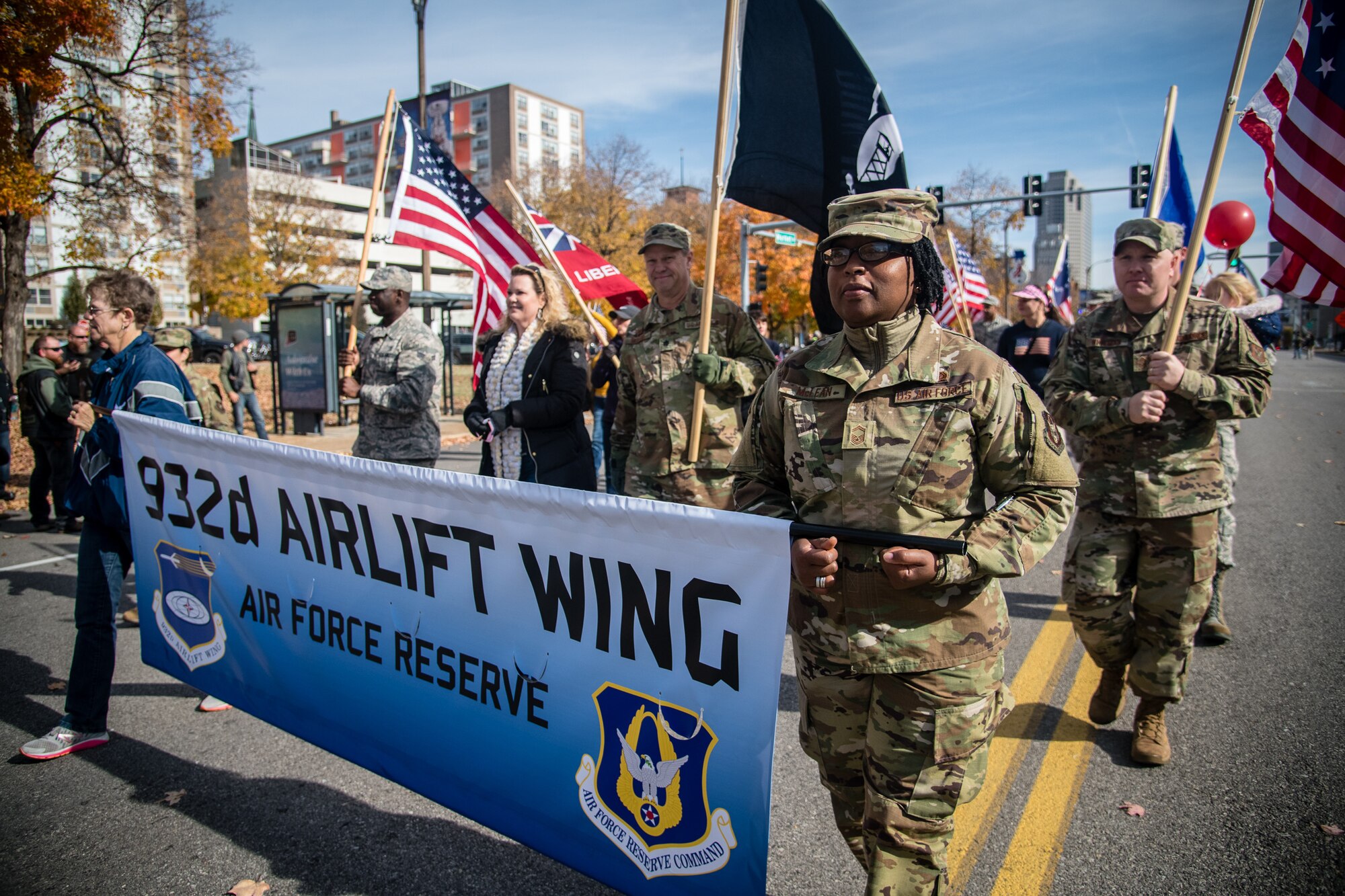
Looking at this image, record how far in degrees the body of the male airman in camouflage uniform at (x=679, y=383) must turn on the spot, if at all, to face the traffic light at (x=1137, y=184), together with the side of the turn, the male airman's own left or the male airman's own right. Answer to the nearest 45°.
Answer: approximately 180°

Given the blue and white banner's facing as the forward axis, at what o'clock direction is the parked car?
The parked car is roughly at 4 o'clock from the blue and white banner.

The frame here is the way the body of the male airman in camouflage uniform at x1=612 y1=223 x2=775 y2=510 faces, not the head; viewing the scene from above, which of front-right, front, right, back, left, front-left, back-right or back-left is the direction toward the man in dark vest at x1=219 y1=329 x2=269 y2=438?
right

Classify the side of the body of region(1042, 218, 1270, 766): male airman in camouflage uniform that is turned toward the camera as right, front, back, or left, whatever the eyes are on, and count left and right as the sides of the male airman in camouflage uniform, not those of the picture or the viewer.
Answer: front

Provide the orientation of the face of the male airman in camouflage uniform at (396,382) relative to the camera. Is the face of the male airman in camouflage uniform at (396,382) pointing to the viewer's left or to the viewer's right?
to the viewer's left

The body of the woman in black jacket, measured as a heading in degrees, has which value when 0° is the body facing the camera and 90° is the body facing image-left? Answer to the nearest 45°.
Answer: approximately 45°

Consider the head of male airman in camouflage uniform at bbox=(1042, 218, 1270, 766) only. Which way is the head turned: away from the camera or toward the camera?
toward the camera

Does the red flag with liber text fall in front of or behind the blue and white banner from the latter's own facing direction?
behind

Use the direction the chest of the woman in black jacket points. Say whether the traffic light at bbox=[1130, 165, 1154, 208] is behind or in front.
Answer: behind

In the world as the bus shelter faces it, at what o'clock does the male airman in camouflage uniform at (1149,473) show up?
The male airman in camouflage uniform is roughly at 1 o'clock from the bus shelter.

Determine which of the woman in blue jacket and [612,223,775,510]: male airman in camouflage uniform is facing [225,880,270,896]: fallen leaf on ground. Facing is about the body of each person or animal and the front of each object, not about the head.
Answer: the male airman in camouflage uniform

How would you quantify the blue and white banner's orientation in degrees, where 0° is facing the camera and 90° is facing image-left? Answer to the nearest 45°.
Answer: approximately 45°

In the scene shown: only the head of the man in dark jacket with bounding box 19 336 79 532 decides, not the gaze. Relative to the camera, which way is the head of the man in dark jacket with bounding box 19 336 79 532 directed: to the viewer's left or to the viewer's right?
to the viewer's right

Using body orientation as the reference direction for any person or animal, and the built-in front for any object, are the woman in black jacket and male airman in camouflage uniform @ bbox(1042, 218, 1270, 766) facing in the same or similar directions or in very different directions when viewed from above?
same or similar directions

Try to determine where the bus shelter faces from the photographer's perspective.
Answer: facing the viewer and to the right of the viewer

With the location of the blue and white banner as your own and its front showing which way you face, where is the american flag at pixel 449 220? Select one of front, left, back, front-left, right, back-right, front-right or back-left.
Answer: back-right

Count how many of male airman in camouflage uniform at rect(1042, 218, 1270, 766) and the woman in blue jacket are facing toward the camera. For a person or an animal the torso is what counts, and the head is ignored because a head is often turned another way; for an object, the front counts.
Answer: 1
